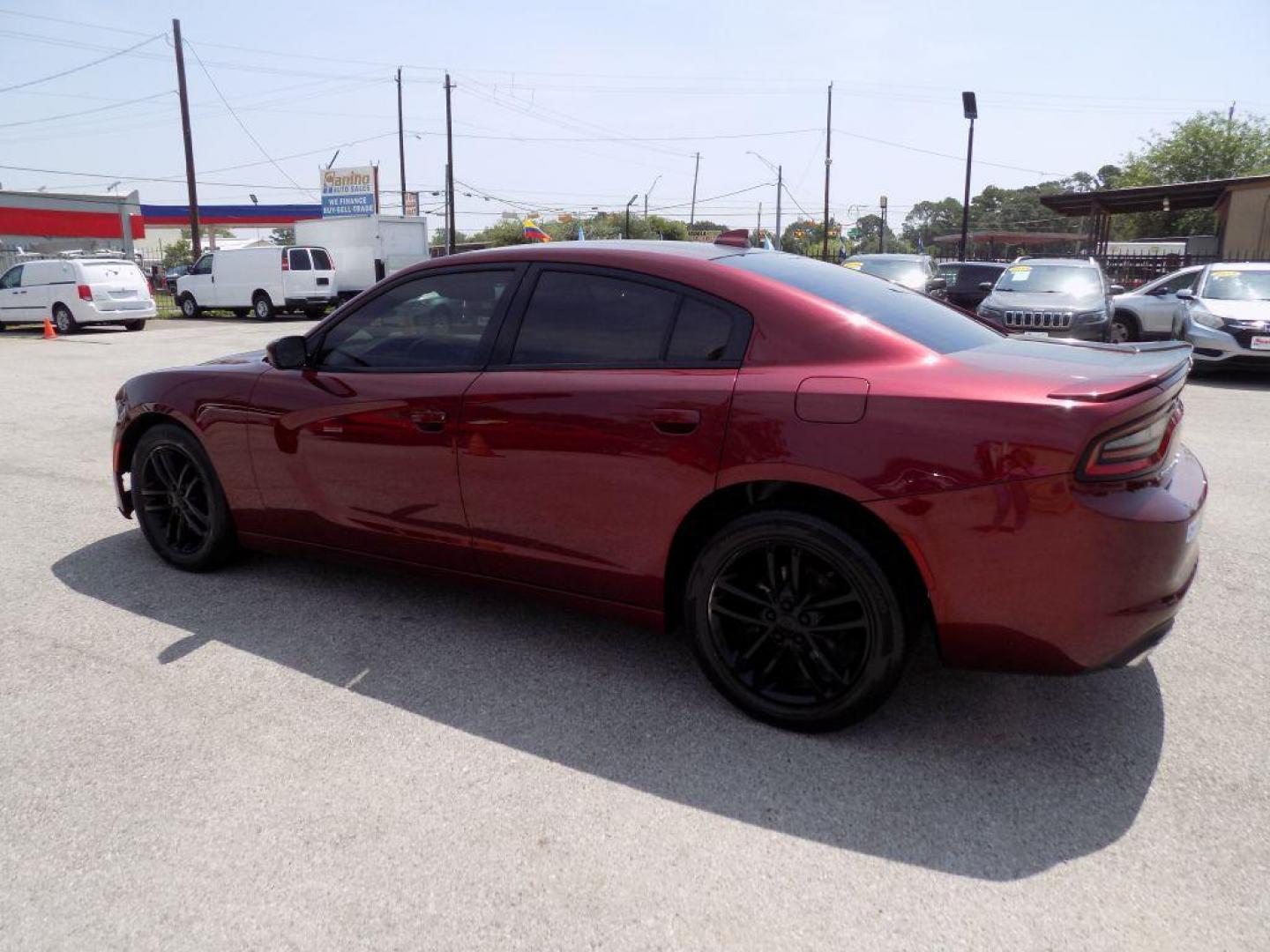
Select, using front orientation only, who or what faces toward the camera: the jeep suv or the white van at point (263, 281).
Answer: the jeep suv

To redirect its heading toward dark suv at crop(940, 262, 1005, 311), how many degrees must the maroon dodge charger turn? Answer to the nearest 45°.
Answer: approximately 45° to its right

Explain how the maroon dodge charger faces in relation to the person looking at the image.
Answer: facing away from the viewer and to the left of the viewer

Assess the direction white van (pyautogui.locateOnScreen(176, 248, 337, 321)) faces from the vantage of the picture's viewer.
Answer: facing away from the viewer and to the left of the viewer

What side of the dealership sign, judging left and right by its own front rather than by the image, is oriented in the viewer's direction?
front

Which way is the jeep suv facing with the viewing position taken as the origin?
facing the viewer

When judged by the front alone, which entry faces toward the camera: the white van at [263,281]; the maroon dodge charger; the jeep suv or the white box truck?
the jeep suv

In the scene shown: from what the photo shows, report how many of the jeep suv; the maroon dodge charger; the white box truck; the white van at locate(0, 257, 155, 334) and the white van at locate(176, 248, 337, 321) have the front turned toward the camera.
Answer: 1

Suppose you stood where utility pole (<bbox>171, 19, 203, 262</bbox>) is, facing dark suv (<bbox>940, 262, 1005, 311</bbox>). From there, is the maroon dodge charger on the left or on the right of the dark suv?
right

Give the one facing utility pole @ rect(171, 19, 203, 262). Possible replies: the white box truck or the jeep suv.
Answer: the white box truck

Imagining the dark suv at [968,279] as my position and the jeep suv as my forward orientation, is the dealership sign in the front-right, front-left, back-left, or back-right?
back-right

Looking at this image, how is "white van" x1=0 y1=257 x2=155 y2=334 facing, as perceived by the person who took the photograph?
facing away from the viewer and to the left of the viewer

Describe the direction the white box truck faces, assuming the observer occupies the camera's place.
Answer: facing away from the viewer and to the left of the viewer

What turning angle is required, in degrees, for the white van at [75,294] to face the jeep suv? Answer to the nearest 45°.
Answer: approximately 180°
